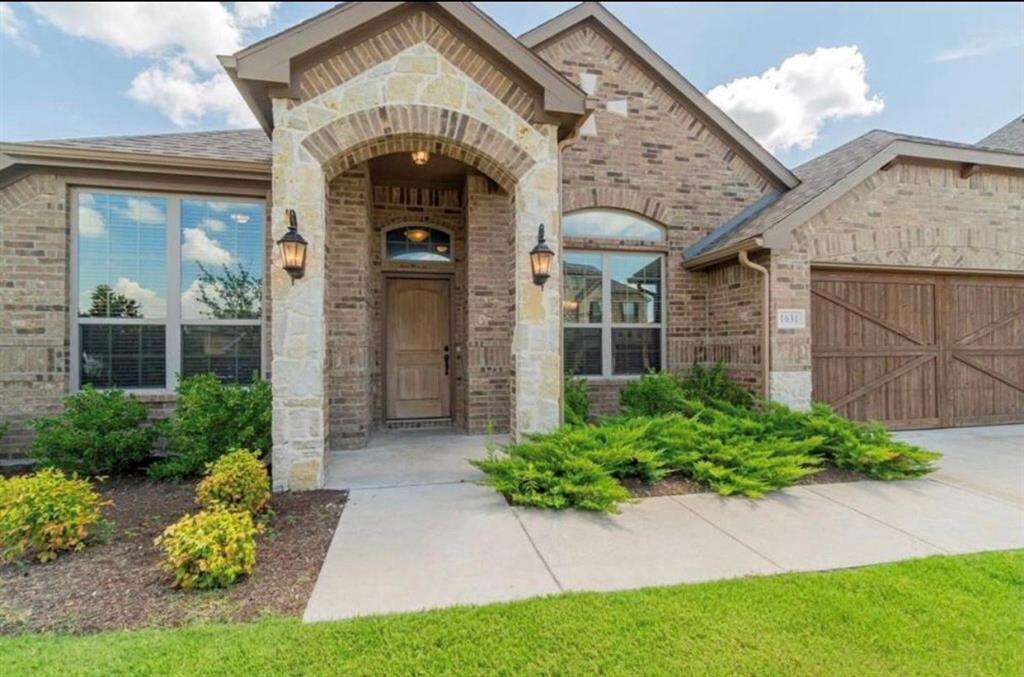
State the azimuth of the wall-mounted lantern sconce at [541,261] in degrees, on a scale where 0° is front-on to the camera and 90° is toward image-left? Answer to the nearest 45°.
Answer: approximately 0°

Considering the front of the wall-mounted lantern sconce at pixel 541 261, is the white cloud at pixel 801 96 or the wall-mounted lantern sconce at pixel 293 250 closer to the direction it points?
the wall-mounted lantern sconce

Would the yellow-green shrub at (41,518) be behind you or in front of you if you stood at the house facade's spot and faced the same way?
in front

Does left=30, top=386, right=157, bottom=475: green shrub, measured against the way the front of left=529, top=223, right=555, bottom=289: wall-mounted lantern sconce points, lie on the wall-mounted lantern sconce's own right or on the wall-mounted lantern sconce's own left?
on the wall-mounted lantern sconce's own right

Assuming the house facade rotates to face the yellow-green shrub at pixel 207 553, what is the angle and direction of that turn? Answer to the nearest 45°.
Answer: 0° — it already faces it

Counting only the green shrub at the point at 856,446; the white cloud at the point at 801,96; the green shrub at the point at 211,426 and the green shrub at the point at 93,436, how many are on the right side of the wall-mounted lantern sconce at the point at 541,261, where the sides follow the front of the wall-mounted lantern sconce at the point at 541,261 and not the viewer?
2

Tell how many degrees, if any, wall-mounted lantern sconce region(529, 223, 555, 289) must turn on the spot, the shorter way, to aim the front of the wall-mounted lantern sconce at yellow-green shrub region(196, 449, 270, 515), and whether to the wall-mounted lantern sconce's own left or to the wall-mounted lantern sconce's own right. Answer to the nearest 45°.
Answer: approximately 45° to the wall-mounted lantern sconce's own right

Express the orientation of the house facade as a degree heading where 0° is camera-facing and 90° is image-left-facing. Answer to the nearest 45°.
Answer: approximately 0°

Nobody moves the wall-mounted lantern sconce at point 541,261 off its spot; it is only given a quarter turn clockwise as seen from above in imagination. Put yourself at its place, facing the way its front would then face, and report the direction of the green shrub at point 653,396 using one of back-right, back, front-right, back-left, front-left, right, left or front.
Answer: back-right
